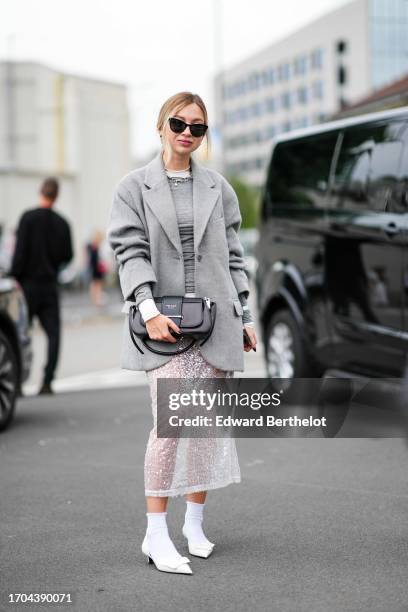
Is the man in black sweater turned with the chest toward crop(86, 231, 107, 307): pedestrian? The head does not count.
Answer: yes

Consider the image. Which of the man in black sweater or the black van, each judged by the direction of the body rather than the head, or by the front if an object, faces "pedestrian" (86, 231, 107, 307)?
the man in black sweater

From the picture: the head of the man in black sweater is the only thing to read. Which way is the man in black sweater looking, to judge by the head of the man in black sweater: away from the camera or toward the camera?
away from the camera

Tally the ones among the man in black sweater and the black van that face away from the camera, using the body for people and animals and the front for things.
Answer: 1

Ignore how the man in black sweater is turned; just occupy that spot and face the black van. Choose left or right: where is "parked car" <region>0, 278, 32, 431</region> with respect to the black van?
right

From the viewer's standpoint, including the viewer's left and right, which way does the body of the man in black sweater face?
facing away from the viewer

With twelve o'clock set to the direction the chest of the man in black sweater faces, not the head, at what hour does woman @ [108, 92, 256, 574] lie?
The woman is roughly at 6 o'clock from the man in black sweater.

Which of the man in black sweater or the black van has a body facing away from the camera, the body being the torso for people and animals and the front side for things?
the man in black sweater

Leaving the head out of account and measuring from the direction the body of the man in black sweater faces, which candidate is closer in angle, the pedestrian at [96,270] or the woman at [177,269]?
the pedestrian
